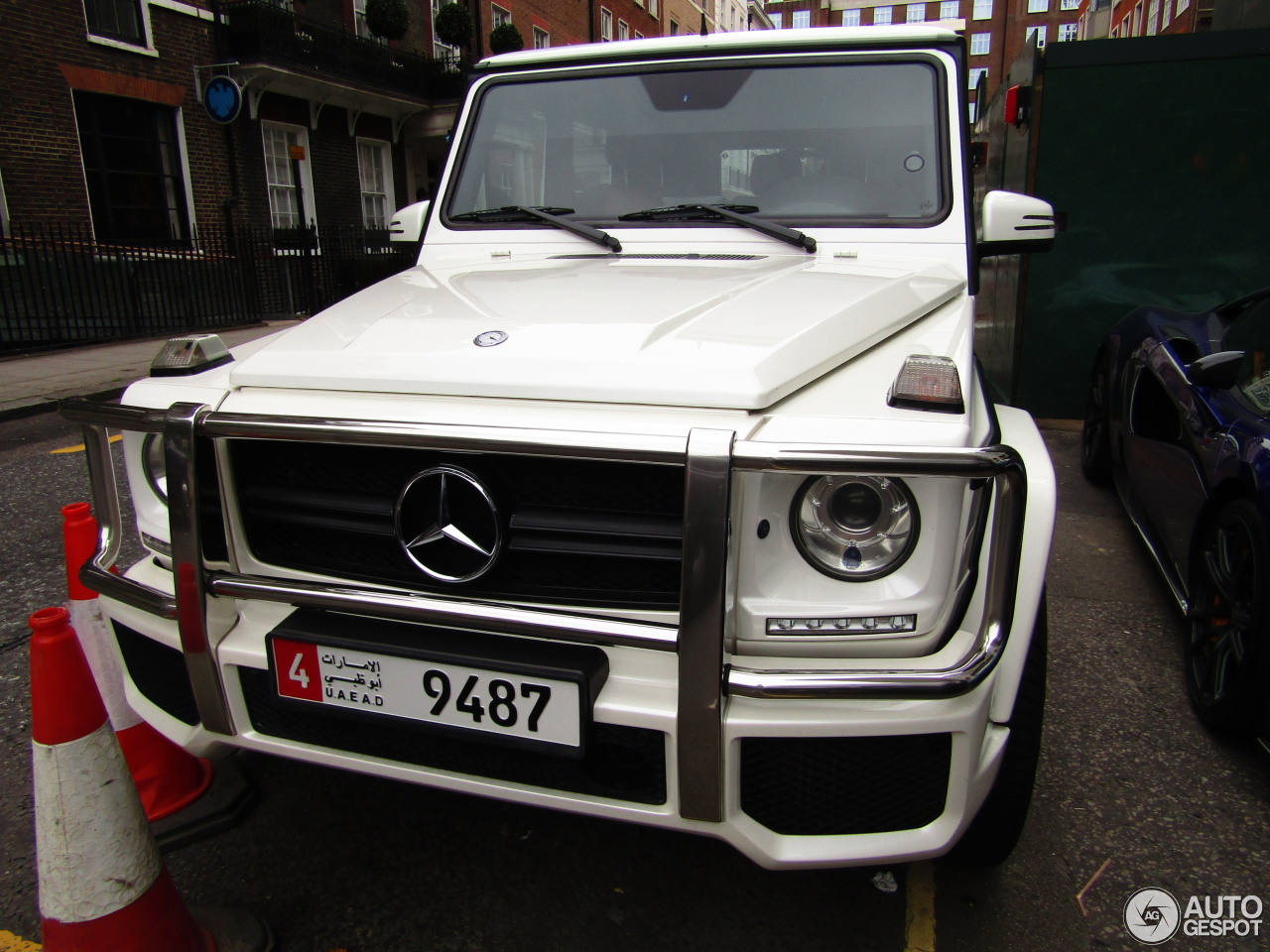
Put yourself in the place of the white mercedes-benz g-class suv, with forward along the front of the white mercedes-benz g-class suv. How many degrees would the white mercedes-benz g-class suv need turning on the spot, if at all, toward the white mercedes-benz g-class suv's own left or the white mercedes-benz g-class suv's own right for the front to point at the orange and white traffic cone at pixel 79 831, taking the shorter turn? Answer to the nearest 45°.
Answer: approximately 45° to the white mercedes-benz g-class suv's own right

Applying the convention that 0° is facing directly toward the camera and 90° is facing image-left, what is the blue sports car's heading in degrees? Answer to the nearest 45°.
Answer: approximately 315°

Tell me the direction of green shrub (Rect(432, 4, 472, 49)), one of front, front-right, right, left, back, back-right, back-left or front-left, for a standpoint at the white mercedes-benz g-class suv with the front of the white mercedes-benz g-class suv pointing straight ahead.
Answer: back-right

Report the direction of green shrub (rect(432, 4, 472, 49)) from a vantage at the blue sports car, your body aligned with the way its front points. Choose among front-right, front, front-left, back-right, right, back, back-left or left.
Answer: back

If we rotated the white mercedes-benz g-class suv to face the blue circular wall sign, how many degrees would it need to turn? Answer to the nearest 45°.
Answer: approximately 135° to its right

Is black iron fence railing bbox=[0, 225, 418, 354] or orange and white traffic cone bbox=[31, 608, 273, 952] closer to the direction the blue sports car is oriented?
the orange and white traffic cone

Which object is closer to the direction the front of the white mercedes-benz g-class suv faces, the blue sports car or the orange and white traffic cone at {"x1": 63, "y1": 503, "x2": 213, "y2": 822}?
the orange and white traffic cone

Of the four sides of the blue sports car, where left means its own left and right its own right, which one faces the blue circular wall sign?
back

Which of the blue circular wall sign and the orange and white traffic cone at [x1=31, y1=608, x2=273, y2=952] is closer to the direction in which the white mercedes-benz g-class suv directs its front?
the orange and white traffic cone

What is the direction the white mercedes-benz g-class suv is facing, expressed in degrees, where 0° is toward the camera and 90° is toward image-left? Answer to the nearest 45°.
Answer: approximately 45°

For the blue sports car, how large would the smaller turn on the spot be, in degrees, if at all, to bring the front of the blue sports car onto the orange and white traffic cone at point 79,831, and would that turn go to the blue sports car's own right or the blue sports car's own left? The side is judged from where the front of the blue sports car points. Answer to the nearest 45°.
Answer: approximately 90° to the blue sports car's own right

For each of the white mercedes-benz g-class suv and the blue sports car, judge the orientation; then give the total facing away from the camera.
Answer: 0

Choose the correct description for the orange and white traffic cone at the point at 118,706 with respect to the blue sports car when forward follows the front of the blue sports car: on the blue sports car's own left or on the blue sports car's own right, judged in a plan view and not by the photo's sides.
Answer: on the blue sports car's own right

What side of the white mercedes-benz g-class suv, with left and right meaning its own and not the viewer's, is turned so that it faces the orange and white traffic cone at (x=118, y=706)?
front
